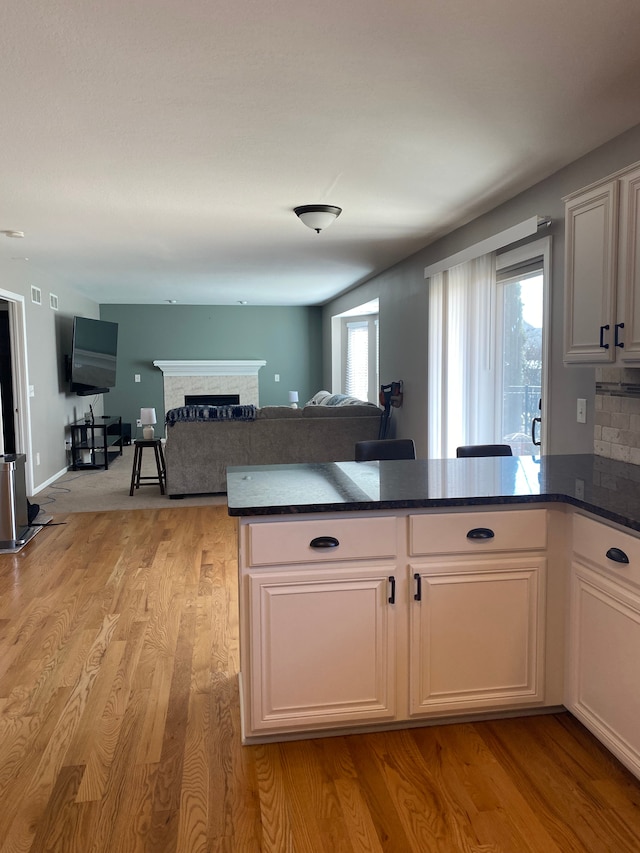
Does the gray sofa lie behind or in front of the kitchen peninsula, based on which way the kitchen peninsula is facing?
behind

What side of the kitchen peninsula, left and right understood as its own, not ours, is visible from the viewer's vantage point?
front

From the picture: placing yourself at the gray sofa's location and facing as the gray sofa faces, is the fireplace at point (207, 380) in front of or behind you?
in front

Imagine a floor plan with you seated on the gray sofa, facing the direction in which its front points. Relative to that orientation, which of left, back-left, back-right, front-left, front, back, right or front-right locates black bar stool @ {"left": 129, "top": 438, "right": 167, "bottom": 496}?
left

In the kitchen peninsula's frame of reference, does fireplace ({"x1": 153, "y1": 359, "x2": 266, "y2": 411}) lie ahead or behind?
behind

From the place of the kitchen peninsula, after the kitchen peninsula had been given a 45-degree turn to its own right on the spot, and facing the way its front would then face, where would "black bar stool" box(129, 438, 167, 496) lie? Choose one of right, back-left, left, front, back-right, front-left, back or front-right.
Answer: right

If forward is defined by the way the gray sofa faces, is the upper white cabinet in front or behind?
behind

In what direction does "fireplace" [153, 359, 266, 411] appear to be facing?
toward the camera

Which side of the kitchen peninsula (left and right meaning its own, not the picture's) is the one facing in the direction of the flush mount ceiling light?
back

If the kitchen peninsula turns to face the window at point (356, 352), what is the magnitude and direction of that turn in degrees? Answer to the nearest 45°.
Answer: approximately 180°

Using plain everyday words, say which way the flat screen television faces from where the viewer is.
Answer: facing the viewer and to the right of the viewer

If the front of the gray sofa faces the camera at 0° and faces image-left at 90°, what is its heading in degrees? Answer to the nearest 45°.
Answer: approximately 180°

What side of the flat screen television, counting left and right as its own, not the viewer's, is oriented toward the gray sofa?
front

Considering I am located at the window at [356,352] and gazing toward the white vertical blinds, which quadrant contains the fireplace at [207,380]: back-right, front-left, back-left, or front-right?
back-right
